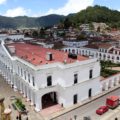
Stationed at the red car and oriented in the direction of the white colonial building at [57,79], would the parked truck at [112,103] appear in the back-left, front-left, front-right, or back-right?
back-right

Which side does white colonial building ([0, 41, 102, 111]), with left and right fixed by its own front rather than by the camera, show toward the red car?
left

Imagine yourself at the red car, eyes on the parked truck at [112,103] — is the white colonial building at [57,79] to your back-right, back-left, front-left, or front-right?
back-left

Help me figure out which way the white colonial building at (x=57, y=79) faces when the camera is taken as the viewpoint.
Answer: facing the viewer and to the left of the viewer
